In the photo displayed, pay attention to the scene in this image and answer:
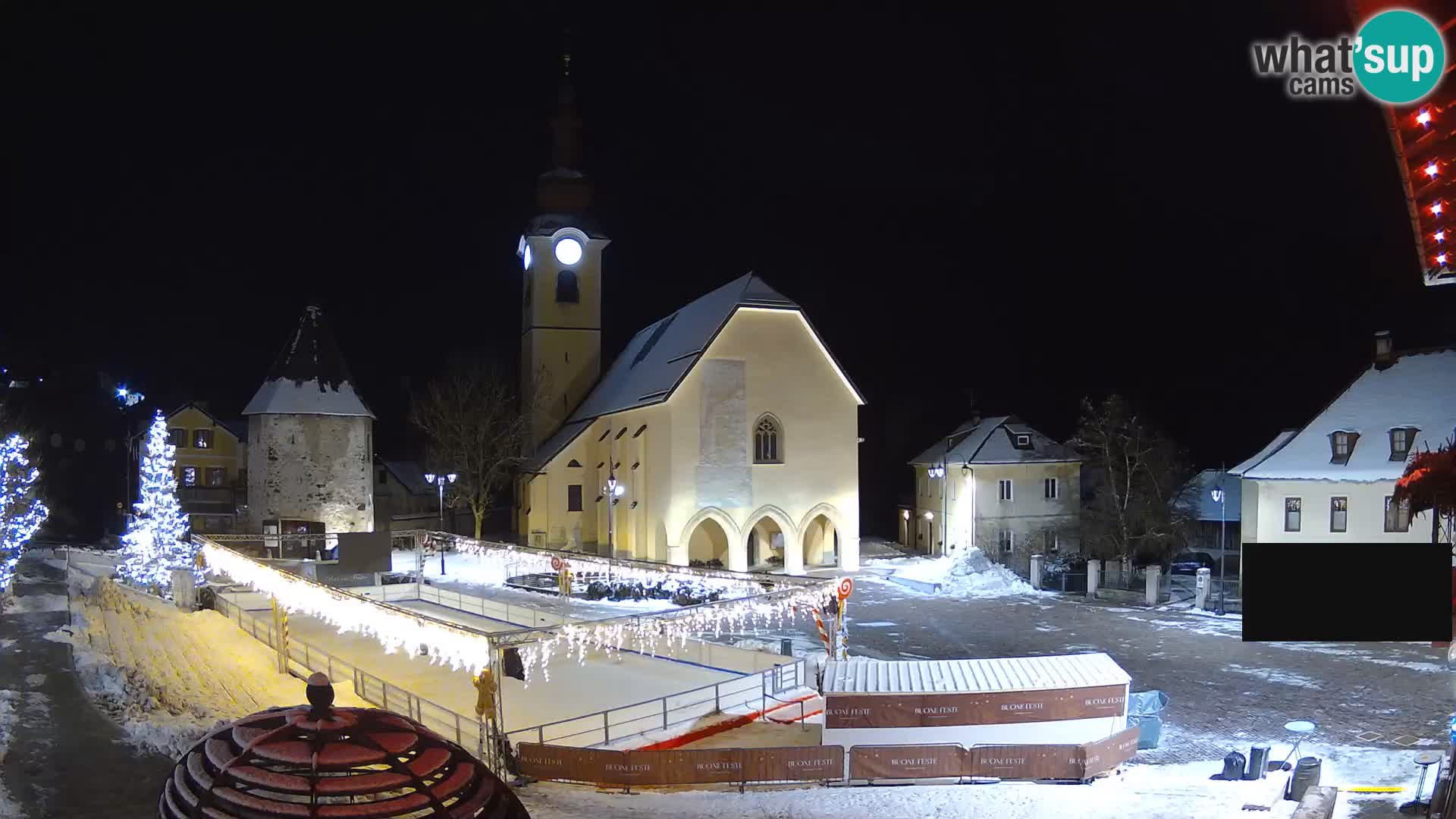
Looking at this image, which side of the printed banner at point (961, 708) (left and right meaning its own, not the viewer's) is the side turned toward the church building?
back

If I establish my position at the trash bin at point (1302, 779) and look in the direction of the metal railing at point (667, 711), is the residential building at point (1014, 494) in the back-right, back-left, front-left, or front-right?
front-right

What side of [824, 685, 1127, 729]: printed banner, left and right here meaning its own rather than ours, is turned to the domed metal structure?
front

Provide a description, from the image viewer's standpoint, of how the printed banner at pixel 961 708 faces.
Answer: facing the viewer

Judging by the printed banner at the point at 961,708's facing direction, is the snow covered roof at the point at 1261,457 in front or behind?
behind

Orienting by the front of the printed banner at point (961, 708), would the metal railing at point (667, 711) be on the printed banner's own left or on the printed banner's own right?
on the printed banner's own right
